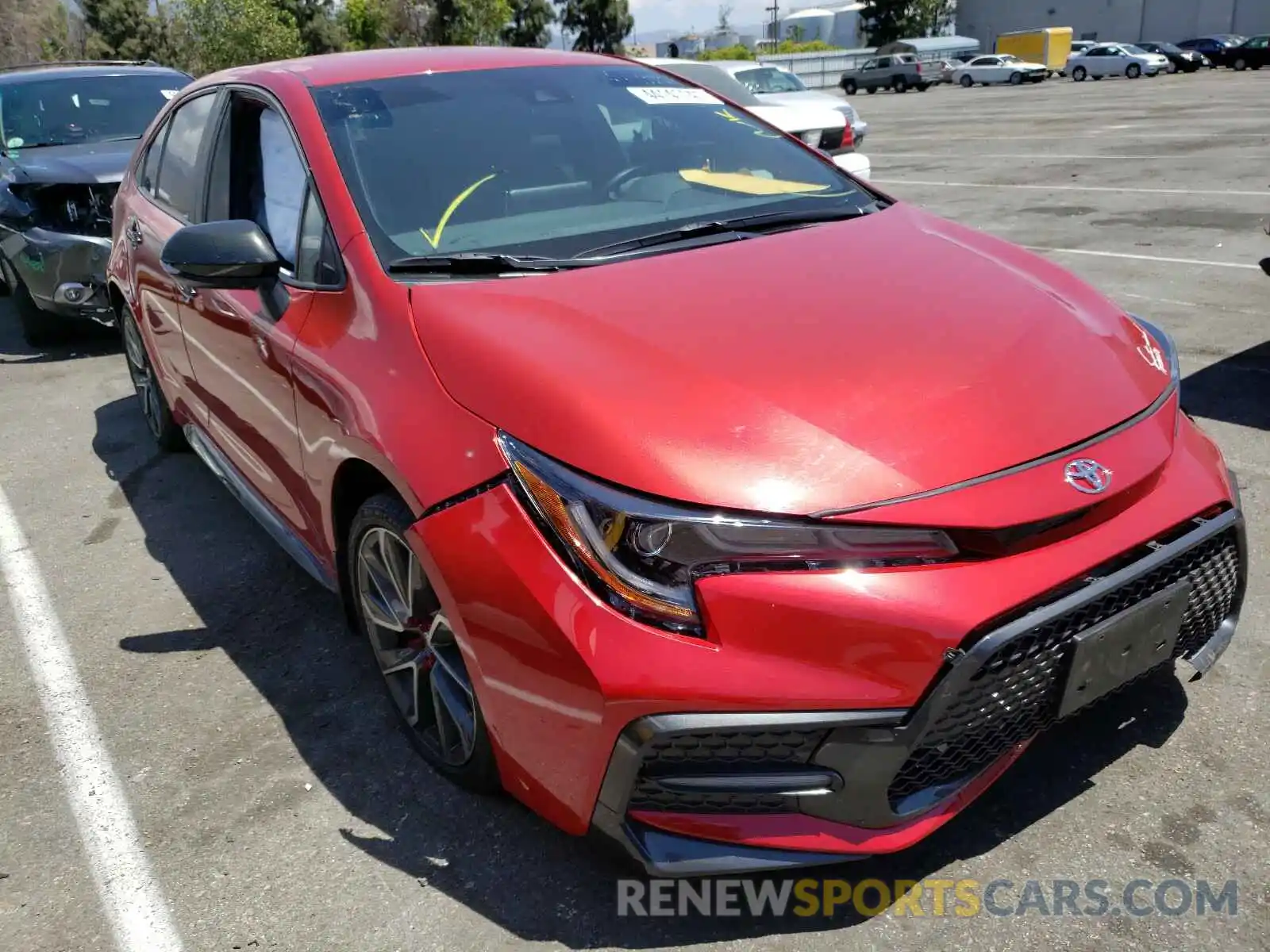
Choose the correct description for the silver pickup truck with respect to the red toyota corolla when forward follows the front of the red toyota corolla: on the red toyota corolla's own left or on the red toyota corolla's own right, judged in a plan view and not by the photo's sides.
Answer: on the red toyota corolla's own left

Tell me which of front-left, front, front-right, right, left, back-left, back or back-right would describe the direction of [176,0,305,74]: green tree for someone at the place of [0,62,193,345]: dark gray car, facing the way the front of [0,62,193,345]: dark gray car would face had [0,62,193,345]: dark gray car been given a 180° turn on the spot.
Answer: front-right

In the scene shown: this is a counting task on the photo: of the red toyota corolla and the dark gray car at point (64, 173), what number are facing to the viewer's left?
0

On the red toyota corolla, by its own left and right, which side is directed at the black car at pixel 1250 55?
left

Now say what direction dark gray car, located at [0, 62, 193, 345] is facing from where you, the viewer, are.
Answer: facing the viewer and to the right of the viewer

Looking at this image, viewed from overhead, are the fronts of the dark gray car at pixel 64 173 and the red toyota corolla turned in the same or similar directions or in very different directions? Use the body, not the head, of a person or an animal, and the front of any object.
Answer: same or similar directions

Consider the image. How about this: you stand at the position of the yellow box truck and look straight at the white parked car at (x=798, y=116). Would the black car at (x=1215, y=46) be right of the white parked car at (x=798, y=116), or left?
left

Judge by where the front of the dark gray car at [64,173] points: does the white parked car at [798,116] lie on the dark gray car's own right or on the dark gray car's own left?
on the dark gray car's own left

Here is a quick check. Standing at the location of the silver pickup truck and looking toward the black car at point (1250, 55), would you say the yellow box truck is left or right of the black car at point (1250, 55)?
left

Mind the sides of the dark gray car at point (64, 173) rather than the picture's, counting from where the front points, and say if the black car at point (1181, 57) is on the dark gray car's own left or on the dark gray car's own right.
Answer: on the dark gray car's own left
